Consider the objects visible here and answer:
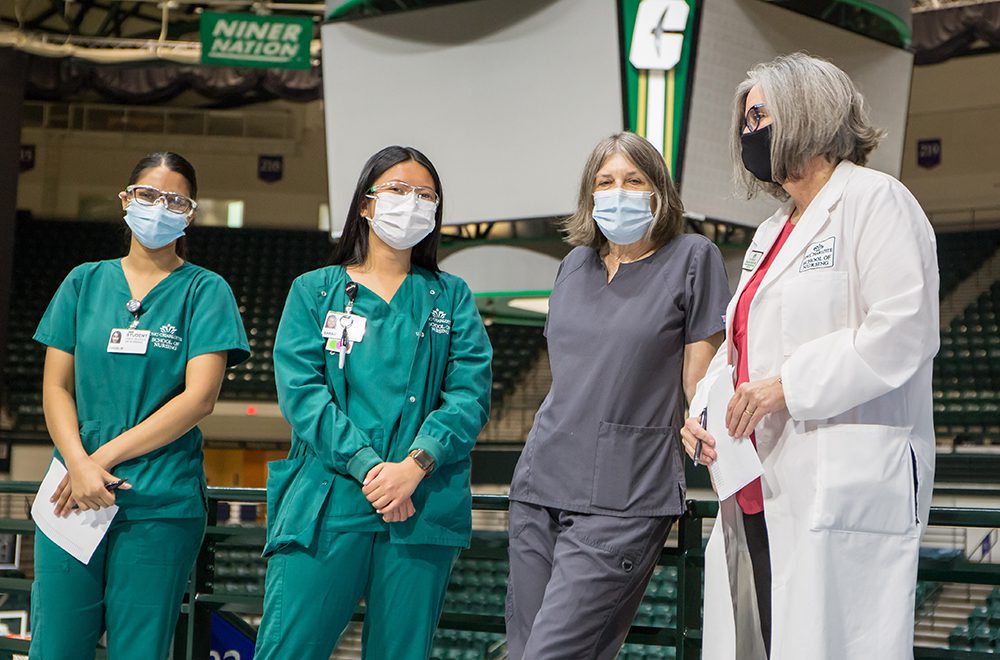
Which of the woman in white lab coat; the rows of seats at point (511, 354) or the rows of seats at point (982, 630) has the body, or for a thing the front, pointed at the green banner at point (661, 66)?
the rows of seats at point (511, 354)

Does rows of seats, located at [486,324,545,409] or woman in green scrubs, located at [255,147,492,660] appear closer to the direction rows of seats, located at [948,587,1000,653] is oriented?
the woman in green scrubs

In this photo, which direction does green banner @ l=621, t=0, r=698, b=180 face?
toward the camera

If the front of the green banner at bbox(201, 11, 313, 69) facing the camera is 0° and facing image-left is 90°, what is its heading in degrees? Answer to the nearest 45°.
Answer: approximately 0°

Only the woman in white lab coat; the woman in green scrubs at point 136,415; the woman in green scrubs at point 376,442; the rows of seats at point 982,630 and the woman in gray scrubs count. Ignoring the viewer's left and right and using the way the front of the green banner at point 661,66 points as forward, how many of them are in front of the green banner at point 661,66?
5

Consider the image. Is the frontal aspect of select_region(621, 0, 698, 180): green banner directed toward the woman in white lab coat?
yes

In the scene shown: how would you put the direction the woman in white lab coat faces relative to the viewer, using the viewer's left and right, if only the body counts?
facing the viewer and to the left of the viewer

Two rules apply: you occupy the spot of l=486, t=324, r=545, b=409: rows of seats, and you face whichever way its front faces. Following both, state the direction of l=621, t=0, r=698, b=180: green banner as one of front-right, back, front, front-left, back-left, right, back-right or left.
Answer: front

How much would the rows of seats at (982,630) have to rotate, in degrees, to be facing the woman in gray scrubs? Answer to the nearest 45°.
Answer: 0° — it already faces them

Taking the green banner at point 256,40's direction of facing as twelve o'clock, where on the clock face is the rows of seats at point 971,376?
The rows of seats is roughly at 9 o'clock from the green banner.

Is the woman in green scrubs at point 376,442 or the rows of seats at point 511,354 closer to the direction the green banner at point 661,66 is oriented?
the woman in green scrubs

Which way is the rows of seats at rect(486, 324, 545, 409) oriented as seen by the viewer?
toward the camera

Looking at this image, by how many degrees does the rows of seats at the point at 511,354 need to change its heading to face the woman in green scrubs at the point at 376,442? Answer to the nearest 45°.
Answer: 0° — it already faces them

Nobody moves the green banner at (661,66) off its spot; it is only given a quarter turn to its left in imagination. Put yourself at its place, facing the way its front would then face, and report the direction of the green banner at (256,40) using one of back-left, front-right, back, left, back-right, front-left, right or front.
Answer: back-left

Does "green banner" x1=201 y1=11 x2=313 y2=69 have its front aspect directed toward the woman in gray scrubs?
yes

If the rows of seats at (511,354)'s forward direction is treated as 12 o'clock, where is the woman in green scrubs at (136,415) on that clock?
The woman in green scrubs is roughly at 12 o'clock from the rows of seats.
